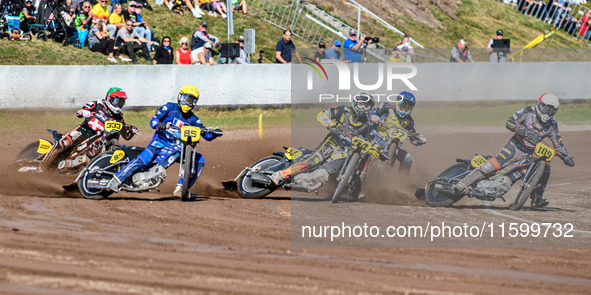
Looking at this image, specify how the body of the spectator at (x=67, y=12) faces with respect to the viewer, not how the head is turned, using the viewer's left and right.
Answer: facing the viewer and to the right of the viewer

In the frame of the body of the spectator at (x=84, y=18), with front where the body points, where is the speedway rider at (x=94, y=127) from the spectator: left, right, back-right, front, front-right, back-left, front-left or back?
front-right

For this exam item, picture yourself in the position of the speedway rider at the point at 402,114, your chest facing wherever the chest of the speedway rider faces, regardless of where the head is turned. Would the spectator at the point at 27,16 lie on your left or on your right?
on your right

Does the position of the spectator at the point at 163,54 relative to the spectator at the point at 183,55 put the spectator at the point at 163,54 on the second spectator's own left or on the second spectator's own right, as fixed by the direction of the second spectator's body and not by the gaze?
on the second spectator's own right

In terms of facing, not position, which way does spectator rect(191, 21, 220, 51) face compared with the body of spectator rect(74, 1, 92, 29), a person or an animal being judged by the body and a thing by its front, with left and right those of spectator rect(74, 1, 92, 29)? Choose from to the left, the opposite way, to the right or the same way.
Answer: the same way

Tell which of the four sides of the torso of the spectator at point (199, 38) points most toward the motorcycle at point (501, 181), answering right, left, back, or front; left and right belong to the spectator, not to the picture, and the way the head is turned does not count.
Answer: front

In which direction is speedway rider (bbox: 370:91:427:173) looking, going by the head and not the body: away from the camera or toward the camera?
toward the camera

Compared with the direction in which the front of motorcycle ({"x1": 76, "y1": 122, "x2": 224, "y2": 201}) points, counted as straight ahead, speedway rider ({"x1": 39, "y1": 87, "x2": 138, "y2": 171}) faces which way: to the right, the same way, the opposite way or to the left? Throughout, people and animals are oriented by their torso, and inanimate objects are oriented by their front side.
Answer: the same way

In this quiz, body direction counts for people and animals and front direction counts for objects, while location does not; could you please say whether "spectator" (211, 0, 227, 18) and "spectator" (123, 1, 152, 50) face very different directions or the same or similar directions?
same or similar directions

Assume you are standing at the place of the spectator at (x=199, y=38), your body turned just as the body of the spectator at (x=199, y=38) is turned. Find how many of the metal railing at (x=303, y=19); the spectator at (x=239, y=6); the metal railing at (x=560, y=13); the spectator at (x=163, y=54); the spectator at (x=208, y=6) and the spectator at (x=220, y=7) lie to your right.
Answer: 1

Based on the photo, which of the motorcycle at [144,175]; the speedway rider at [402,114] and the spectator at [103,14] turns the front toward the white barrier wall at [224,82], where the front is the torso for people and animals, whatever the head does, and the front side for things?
the spectator

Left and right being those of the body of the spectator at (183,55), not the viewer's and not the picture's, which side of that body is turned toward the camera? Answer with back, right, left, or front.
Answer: front

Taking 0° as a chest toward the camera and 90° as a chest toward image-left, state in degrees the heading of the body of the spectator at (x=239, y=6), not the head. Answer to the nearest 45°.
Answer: approximately 315°
